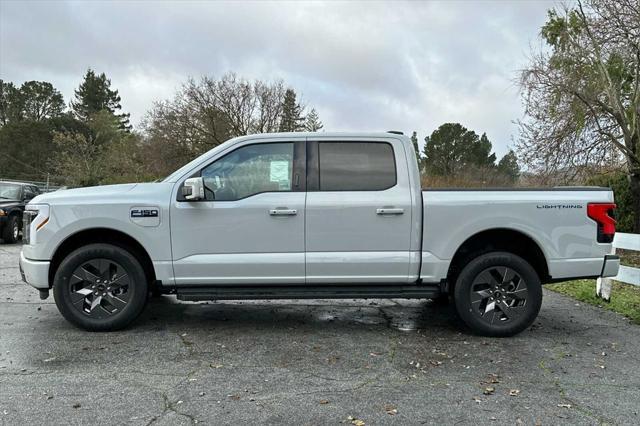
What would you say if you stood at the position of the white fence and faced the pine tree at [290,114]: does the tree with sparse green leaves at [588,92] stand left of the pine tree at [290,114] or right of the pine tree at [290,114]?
right

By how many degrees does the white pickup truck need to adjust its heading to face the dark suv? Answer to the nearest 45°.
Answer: approximately 45° to its right

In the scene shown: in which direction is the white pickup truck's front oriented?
to the viewer's left

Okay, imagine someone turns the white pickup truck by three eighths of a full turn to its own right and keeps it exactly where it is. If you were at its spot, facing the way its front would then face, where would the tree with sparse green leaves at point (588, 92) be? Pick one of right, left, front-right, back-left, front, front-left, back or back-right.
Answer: front

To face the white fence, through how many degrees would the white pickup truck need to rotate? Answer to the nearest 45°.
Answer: approximately 180°

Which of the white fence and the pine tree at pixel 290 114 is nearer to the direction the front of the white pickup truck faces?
the pine tree

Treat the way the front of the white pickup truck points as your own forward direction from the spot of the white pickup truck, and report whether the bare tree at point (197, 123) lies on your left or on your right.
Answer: on your right

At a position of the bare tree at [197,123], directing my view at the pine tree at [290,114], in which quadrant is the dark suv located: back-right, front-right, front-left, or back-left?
back-right

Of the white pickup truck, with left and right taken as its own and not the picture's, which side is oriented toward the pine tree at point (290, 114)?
right

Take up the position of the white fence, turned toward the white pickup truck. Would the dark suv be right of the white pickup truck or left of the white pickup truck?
right

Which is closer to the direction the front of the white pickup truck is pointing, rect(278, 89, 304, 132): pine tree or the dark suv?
the dark suv

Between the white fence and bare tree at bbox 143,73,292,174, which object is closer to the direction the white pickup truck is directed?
the bare tree

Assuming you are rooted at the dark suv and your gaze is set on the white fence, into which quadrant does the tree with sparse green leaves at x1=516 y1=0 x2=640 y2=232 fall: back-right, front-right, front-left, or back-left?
front-left
